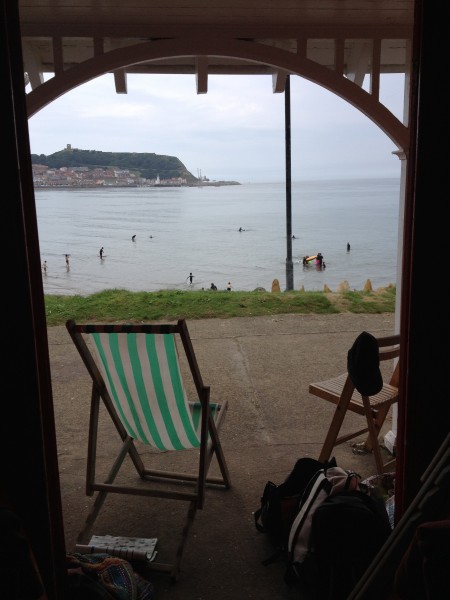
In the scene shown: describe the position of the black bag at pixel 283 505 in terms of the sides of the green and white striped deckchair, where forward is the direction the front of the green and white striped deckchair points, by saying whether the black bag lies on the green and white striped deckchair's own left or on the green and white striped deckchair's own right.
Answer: on the green and white striped deckchair's own right

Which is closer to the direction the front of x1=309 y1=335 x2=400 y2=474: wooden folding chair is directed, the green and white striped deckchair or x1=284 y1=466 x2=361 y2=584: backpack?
the green and white striped deckchair

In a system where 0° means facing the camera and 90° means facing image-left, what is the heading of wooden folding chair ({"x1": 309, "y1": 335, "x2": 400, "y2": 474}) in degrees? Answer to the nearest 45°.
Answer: approximately 135°

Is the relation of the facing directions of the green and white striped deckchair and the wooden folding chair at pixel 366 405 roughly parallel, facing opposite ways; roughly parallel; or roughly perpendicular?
roughly perpendicular

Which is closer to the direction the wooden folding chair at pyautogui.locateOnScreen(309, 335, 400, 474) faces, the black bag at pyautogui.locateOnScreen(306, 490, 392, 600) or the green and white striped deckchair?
the green and white striped deckchair

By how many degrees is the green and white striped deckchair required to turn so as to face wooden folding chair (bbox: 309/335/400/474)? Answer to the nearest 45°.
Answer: approximately 45° to its right

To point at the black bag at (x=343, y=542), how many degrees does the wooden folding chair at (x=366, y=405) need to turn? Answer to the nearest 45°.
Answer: approximately 135° to its left

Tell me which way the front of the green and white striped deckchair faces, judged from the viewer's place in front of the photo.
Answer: facing away from the viewer and to the right of the viewer

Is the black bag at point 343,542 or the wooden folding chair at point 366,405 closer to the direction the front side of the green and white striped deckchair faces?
the wooden folding chair

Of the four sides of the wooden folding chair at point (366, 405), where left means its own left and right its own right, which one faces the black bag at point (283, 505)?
left
